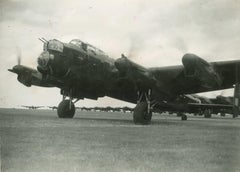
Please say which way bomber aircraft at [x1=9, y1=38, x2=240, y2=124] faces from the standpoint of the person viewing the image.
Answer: facing the viewer and to the left of the viewer
